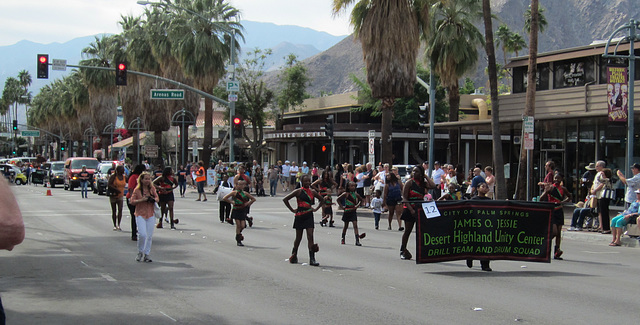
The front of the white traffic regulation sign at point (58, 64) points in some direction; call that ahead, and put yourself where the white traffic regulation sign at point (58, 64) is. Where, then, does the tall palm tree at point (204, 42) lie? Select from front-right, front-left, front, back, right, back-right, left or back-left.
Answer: back-left

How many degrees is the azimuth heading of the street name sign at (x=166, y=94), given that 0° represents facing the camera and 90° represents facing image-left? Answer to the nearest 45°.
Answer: approximately 0°

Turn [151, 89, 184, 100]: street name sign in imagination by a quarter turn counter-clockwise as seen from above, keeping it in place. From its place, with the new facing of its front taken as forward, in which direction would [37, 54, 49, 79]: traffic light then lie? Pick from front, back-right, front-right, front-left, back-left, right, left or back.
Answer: back-right

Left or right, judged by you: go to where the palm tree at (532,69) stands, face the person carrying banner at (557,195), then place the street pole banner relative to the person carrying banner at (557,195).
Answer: left

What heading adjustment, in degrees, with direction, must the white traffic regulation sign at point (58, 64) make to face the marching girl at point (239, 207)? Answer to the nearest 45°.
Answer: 0° — it already faces them

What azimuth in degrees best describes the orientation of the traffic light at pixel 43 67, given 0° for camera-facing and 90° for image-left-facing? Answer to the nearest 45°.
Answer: approximately 0°
